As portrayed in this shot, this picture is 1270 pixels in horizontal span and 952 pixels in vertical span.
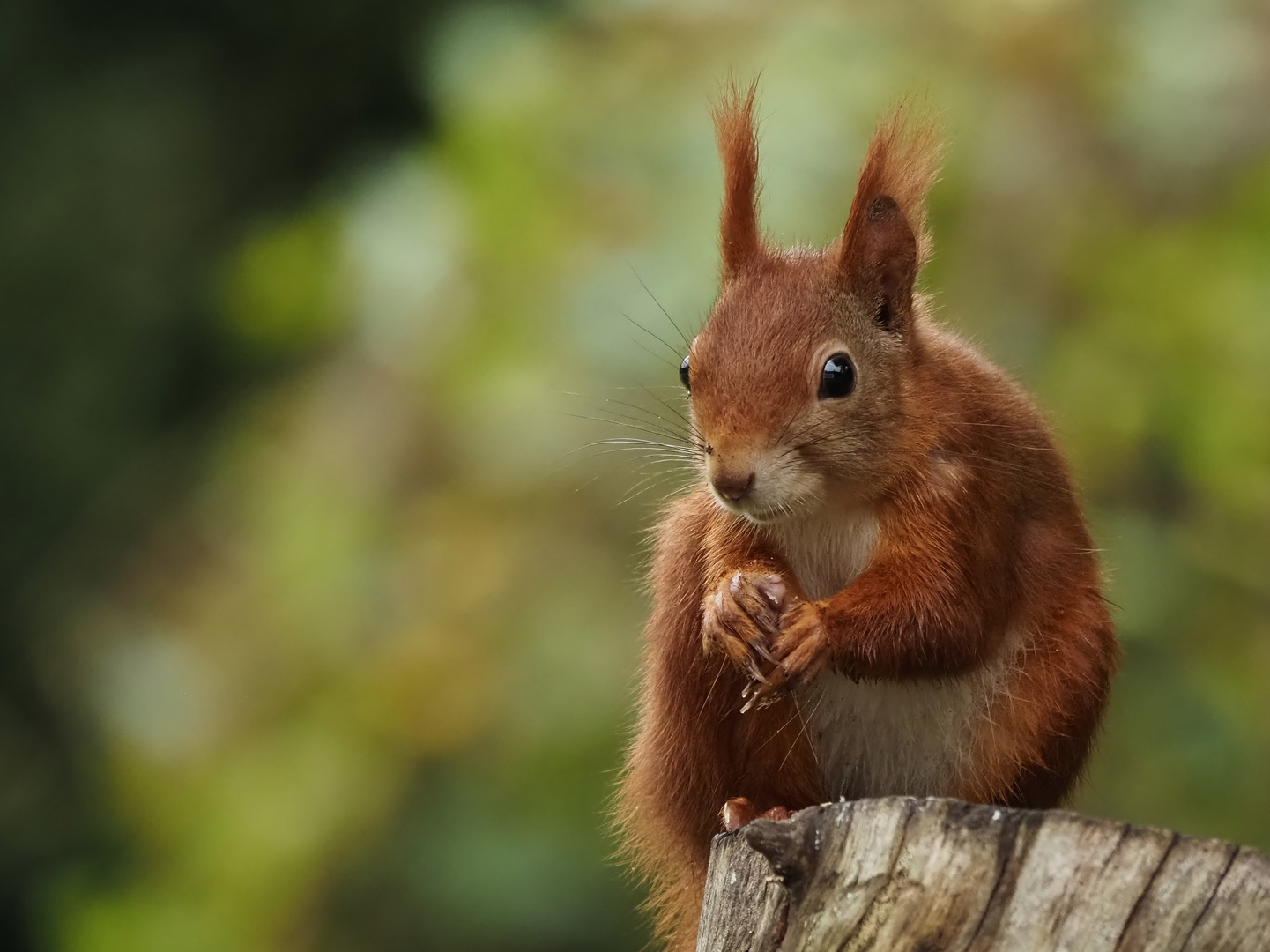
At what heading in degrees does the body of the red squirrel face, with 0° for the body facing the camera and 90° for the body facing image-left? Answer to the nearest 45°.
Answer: approximately 45°
